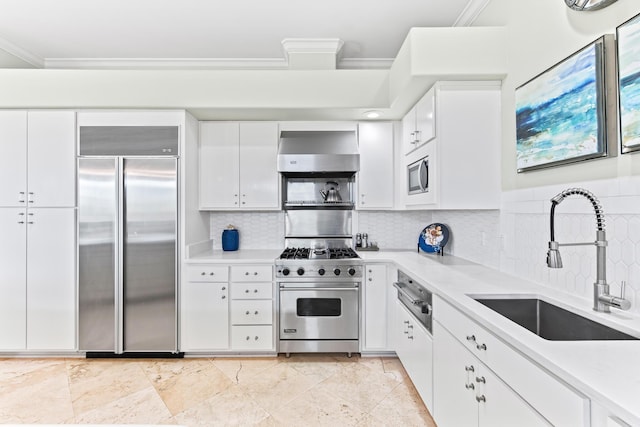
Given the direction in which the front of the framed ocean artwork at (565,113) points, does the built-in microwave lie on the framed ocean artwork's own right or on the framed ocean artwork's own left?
on the framed ocean artwork's own right

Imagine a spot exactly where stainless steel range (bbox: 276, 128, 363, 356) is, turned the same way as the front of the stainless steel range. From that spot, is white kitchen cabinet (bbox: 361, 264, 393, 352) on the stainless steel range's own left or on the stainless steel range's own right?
on the stainless steel range's own left

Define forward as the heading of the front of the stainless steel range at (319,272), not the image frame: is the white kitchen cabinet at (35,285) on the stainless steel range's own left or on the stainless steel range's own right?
on the stainless steel range's own right

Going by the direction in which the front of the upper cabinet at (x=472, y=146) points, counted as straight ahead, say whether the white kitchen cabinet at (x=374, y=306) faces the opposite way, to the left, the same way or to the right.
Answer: to the left

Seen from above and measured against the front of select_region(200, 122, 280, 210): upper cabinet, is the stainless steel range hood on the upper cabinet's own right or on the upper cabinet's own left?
on the upper cabinet's own left

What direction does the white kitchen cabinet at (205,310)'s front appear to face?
toward the camera

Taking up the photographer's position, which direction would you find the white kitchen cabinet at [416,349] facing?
facing to the left of the viewer

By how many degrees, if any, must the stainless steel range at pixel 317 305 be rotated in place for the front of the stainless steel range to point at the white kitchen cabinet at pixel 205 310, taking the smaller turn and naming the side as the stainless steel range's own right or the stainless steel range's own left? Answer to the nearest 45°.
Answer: approximately 90° to the stainless steel range's own right

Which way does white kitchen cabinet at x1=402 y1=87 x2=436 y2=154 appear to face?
to the viewer's left

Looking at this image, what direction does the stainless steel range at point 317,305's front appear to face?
toward the camera

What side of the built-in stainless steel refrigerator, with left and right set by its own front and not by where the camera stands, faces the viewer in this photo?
front

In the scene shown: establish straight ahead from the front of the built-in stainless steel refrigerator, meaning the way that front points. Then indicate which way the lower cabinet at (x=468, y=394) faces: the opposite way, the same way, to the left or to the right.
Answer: to the right
